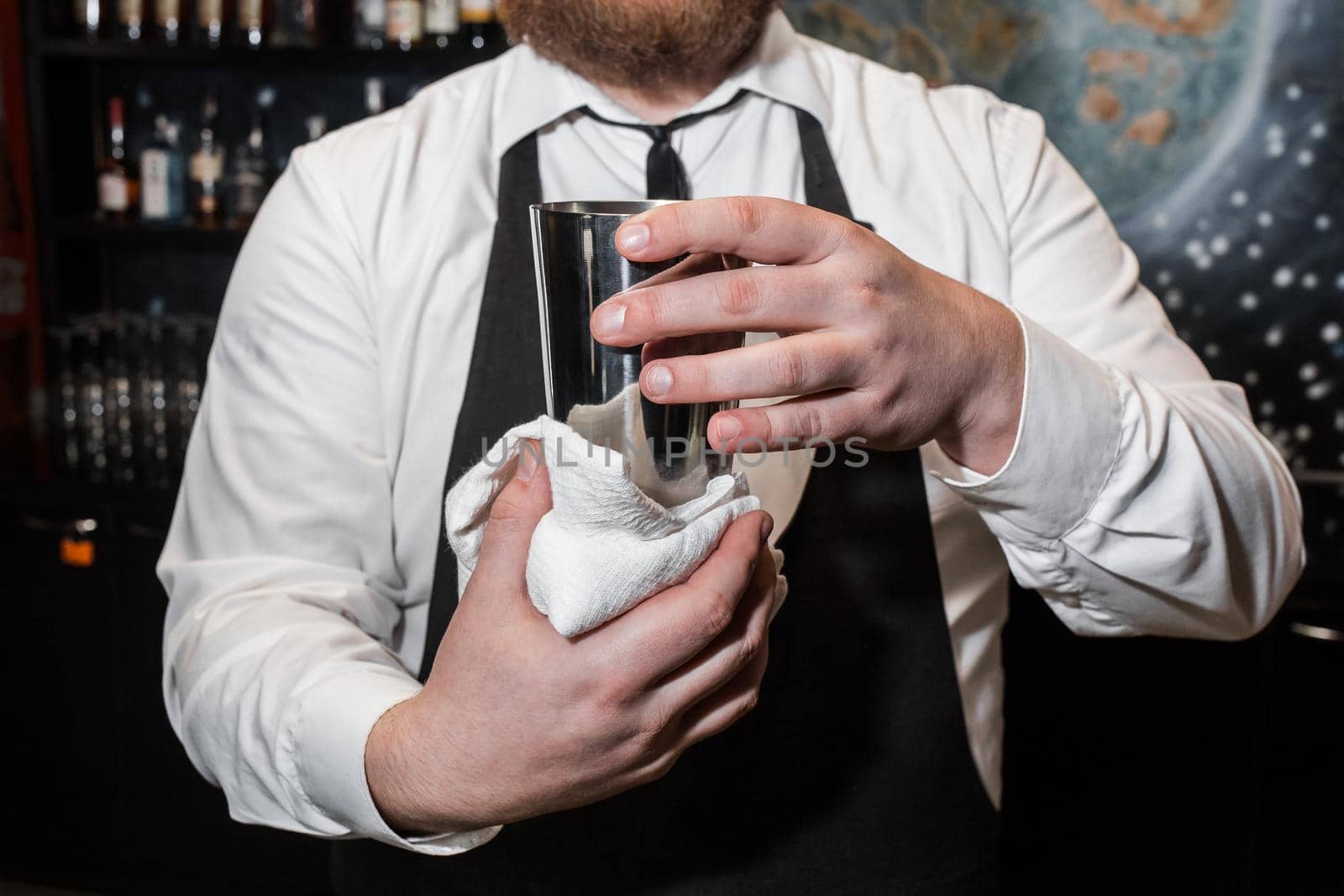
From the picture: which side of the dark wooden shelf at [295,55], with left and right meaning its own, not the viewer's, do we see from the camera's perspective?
front

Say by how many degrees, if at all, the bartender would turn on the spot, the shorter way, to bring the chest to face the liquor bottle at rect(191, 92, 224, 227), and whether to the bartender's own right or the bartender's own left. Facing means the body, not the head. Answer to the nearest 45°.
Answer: approximately 135° to the bartender's own right

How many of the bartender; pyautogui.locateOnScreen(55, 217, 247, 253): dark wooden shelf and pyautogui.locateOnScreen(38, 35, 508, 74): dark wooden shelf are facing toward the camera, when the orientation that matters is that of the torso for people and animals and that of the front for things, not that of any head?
3

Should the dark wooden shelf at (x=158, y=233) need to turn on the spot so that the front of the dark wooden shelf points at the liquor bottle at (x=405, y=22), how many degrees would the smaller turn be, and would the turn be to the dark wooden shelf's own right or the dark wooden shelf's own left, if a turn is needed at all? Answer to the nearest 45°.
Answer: approximately 45° to the dark wooden shelf's own left

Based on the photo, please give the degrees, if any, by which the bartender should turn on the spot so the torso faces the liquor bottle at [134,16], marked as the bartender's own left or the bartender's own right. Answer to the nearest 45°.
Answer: approximately 135° to the bartender's own right

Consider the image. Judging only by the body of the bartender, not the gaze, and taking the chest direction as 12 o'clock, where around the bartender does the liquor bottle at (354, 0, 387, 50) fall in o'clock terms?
The liquor bottle is roughly at 5 o'clock from the bartender.

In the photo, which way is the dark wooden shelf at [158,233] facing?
toward the camera

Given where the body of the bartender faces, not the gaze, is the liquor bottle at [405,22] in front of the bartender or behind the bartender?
behind
